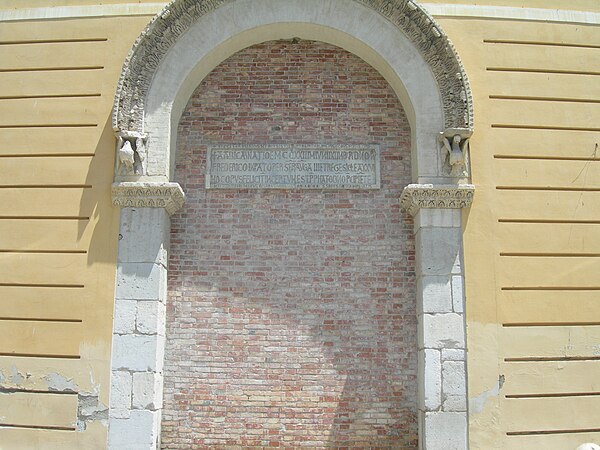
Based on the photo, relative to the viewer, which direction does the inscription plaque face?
toward the camera
